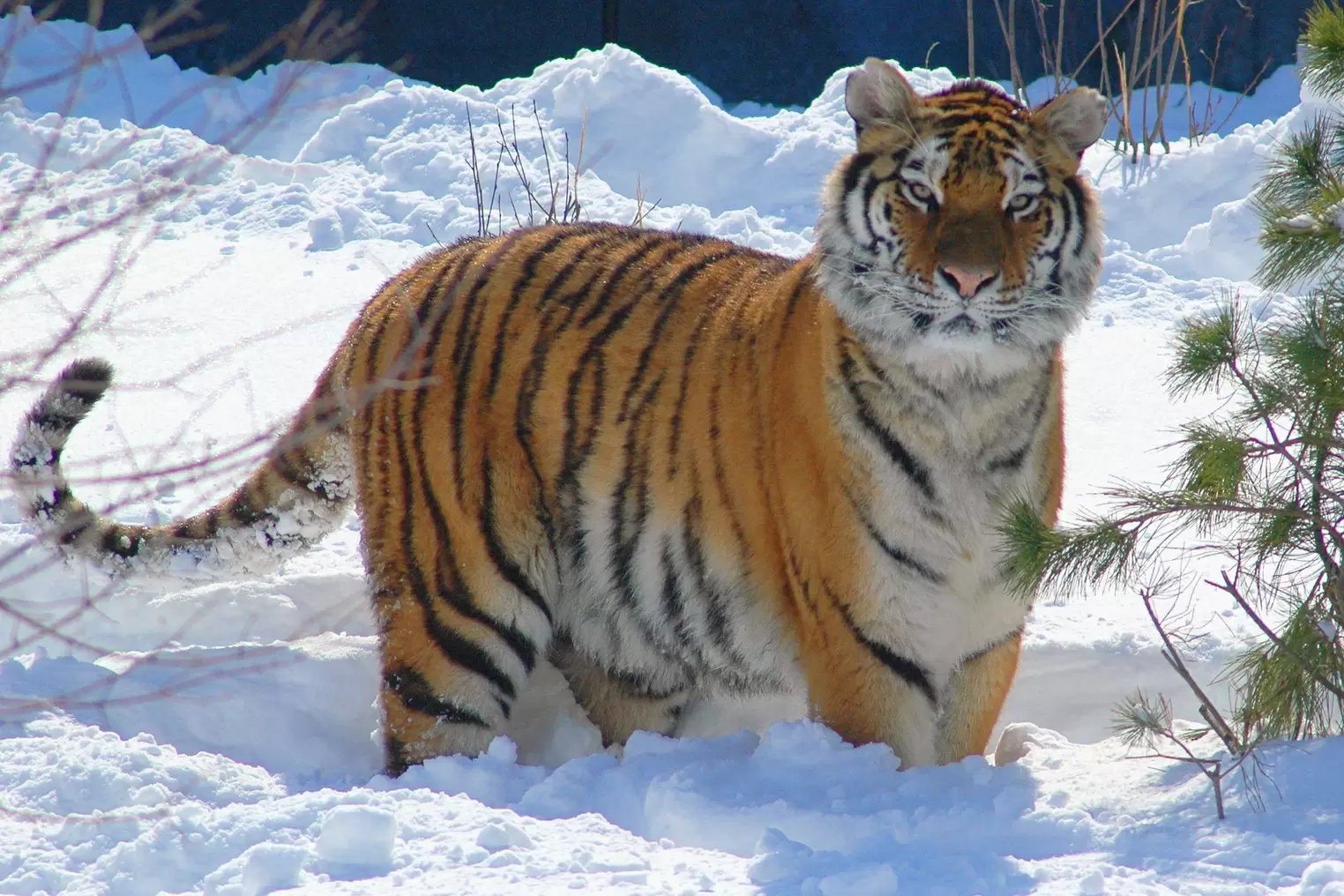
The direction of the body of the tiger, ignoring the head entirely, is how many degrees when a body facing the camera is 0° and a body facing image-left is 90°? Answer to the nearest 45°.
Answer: approximately 315°
